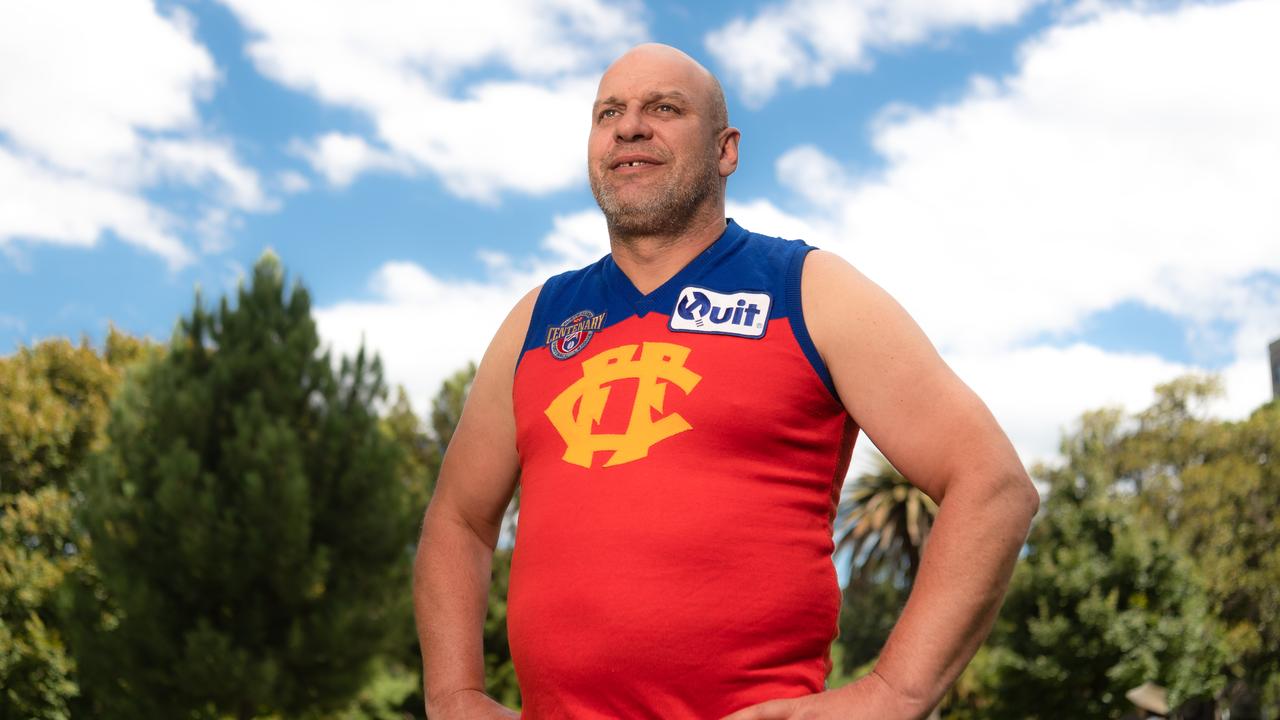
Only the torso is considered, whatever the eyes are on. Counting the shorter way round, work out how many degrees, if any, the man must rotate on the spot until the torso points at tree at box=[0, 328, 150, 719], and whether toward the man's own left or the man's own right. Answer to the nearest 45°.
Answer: approximately 90° to the man's own right

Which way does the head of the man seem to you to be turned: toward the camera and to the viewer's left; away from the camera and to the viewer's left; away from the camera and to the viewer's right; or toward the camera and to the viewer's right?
toward the camera and to the viewer's left

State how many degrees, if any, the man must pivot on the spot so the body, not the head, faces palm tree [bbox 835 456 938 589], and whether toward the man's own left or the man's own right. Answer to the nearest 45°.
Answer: approximately 135° to the man's own right

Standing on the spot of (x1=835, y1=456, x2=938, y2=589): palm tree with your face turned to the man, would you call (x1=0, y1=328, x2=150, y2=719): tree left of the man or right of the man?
right

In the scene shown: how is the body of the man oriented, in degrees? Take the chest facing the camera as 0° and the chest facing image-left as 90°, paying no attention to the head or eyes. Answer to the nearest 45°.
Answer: approximately 45°

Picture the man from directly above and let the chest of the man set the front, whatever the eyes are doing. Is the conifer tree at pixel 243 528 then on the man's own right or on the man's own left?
on the man's own right
